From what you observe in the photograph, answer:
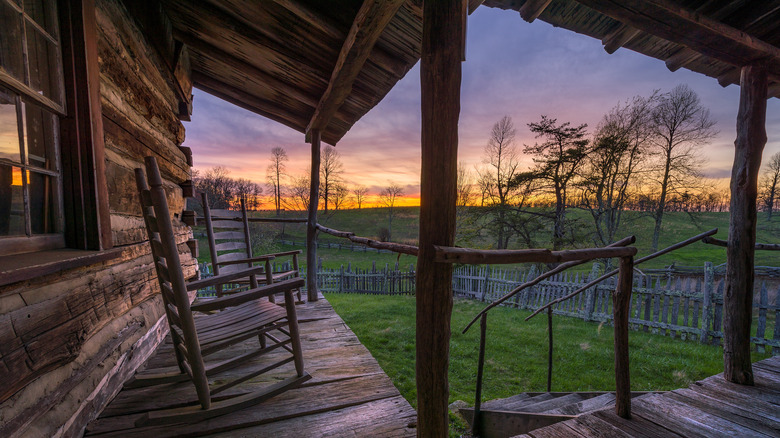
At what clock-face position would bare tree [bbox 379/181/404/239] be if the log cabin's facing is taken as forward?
The bare tree is roughly at 9 o'clock from the log cabin.

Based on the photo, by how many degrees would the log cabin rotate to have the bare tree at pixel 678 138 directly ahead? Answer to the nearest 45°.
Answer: approximately 45° to its left

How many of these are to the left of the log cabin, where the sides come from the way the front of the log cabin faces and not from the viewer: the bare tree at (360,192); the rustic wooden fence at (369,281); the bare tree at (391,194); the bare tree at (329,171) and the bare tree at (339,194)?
5

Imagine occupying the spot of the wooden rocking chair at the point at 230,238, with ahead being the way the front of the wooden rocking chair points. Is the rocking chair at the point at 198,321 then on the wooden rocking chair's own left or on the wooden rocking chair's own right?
on the wooden rocking chair's own right

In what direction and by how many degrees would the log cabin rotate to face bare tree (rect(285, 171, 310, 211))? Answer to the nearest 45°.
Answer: approximately 90° to its left

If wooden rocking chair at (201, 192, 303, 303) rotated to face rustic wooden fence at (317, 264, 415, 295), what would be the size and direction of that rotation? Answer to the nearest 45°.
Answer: approximately 90° to its left

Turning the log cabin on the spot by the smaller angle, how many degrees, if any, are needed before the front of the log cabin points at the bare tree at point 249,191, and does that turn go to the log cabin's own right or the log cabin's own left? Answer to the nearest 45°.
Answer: approximately 135° to the log cabin's own left

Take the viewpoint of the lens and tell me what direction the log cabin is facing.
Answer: facing to the right of the viewer

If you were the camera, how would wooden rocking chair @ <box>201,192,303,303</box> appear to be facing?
facing the viewer and to the right of the viewer

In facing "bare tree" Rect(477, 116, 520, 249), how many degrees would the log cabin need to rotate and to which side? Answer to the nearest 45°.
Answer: approximately 45° to its left

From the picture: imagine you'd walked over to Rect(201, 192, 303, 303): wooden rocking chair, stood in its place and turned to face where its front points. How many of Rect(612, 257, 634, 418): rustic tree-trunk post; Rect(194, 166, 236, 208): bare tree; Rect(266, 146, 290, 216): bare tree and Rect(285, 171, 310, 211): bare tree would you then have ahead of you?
1

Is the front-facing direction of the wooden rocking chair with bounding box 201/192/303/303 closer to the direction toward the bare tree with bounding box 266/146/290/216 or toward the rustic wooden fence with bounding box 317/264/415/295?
the rustic wooden fence
